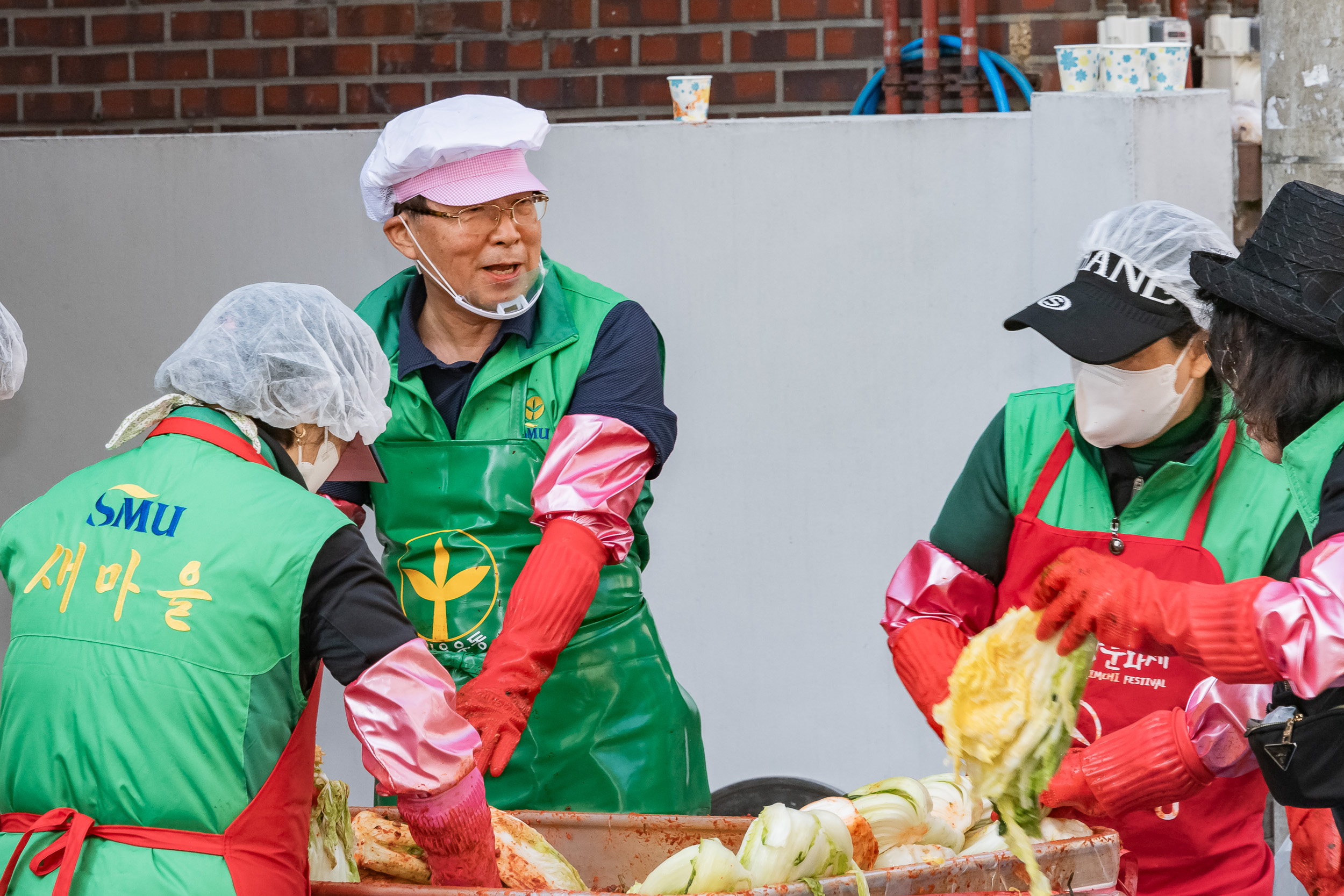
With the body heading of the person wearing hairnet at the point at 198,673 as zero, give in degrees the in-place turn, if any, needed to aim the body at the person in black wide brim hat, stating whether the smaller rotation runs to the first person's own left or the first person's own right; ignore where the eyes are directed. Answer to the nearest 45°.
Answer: approximately 45° to the first person's own right

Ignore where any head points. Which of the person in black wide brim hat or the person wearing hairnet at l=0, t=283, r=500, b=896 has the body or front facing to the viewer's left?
the person in black wide brim hat

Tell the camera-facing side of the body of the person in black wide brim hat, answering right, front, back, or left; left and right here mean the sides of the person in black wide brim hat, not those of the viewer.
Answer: left

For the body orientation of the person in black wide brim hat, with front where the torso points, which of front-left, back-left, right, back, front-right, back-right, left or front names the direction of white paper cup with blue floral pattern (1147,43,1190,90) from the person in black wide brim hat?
right

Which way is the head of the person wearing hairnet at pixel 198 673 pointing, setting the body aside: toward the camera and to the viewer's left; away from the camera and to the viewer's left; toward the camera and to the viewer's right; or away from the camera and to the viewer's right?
away from the camera and to the viewer's right

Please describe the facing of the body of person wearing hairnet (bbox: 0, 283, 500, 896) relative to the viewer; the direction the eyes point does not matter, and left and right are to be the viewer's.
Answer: facing away from the viewer and to the right of the viewer

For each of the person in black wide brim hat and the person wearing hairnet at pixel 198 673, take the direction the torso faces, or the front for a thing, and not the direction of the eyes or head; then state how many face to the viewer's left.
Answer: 1

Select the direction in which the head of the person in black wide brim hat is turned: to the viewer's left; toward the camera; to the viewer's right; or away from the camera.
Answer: to the viewer's left
